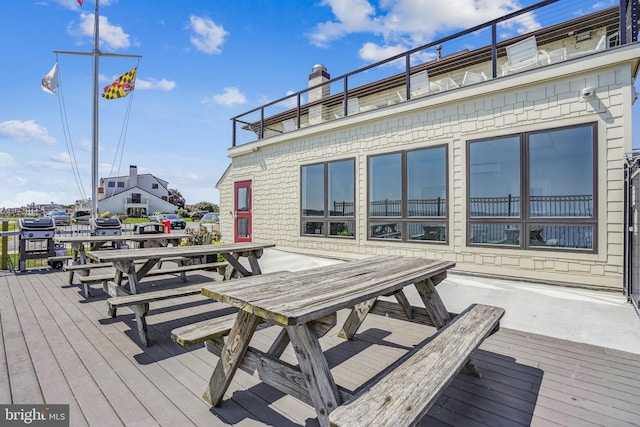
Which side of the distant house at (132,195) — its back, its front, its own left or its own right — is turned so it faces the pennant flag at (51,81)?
front

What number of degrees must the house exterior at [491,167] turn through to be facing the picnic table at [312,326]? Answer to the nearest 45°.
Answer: approximately 45° to its left

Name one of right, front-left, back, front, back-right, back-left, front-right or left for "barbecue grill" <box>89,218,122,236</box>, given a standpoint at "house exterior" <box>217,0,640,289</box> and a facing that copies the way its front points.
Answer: front-right

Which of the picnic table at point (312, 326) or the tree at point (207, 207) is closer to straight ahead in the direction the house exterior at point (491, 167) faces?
the picnic table

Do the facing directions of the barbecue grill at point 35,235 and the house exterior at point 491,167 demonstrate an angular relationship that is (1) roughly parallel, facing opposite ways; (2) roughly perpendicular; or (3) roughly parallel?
roughly perpendicular

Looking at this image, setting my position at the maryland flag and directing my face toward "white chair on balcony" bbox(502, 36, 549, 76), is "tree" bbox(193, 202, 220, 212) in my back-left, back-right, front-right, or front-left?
back-left

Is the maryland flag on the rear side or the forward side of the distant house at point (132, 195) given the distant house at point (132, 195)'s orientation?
on the forward side

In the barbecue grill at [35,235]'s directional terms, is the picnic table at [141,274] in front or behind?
in front

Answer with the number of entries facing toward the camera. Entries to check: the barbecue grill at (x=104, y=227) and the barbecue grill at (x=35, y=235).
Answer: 2

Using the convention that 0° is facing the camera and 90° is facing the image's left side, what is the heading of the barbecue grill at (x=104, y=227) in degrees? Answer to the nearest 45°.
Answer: approximately 0°
